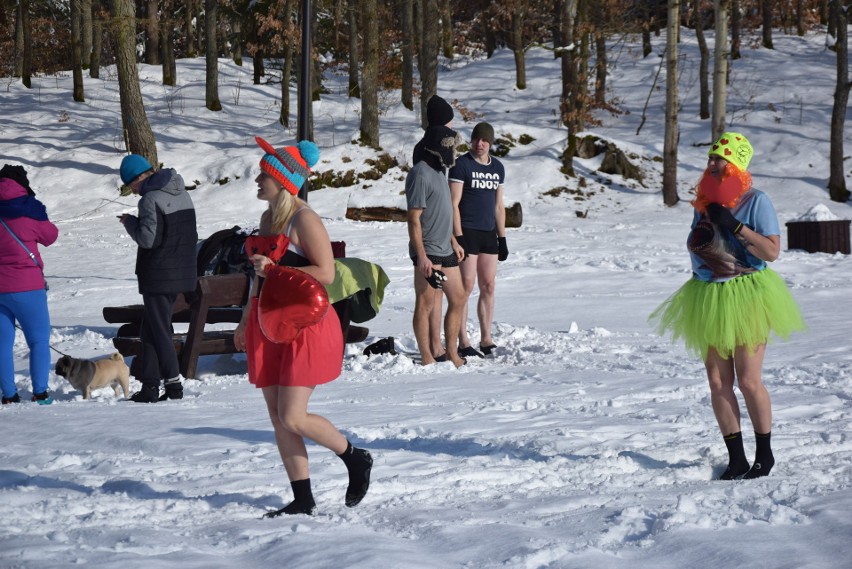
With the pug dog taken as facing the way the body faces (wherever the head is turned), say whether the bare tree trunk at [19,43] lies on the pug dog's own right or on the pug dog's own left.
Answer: on the pug dog's own right

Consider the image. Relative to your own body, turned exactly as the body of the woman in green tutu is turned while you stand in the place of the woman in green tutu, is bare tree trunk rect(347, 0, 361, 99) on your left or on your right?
on your right

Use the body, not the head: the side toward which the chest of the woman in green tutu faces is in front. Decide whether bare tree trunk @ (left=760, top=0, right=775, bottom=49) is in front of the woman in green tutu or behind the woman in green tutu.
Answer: behind

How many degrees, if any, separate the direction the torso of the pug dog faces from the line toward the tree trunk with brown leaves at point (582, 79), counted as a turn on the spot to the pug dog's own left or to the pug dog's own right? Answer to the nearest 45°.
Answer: approximately 135° to the pug dog's own right

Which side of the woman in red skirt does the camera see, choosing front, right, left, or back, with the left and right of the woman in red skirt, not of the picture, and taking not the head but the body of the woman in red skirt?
left

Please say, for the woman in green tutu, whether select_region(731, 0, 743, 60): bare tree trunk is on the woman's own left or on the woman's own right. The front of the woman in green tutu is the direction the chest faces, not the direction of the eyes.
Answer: on the woman's own right

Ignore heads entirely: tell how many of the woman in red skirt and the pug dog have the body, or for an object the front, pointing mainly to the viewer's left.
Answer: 2

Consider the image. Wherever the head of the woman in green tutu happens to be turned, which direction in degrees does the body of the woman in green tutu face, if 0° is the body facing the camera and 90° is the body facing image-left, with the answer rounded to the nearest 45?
approximately 45°

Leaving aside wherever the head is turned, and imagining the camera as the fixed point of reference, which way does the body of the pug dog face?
to the viewer's left

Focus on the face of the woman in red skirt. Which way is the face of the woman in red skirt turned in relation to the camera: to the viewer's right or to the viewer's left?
to the viewer's left

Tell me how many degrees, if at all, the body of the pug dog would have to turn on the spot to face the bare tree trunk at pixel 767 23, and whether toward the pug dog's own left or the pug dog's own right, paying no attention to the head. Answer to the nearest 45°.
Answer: approximately 135° to the pug dog's own right

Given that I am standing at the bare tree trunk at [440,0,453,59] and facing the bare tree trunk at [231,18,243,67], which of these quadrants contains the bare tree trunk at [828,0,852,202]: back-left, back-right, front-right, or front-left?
back-left

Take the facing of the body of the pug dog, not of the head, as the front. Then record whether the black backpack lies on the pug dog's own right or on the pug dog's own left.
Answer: on the pug dog's own right
